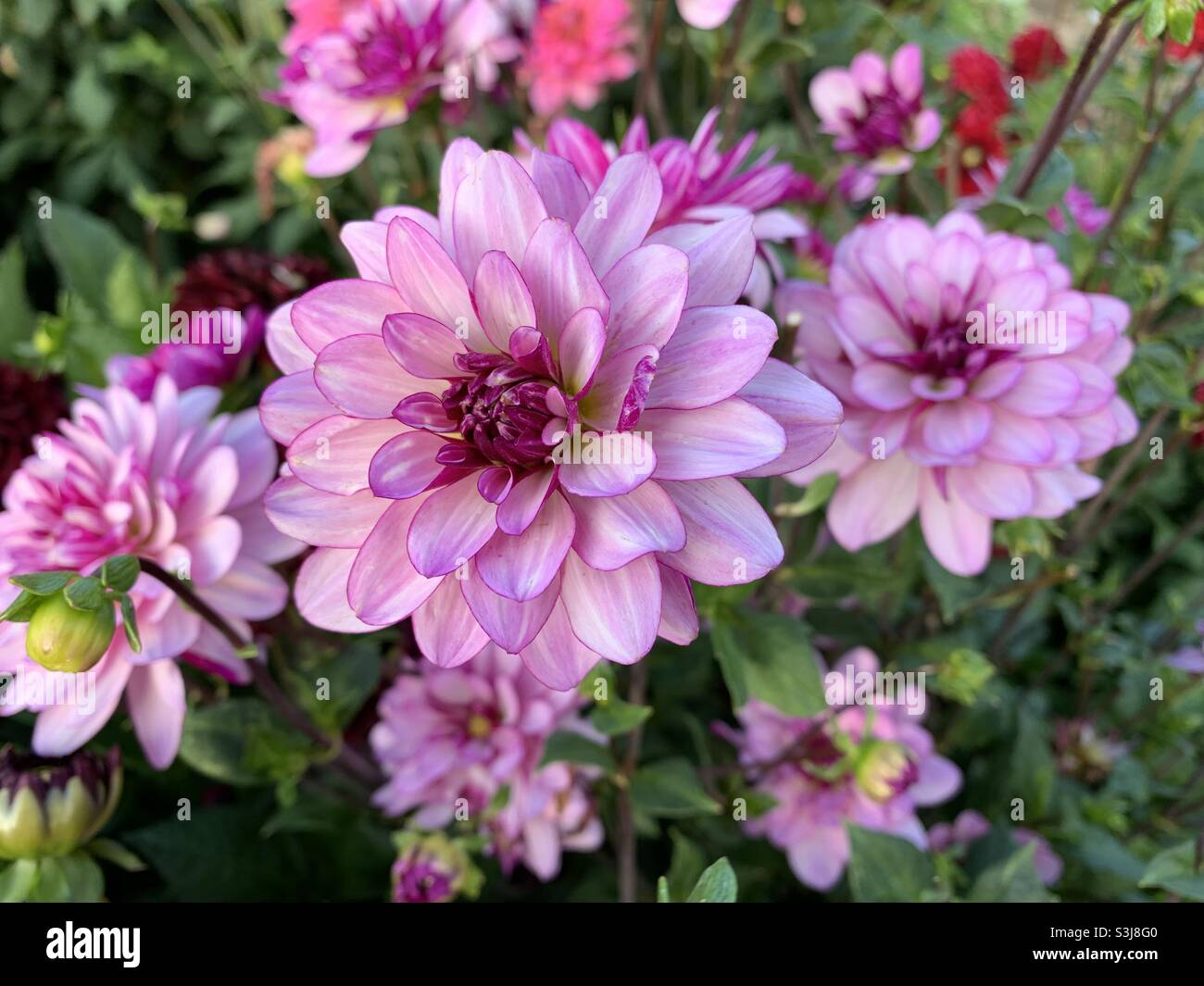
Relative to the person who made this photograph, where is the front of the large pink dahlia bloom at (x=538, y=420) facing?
facing the viewer

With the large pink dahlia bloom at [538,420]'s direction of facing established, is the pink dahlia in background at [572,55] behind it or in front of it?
behind
